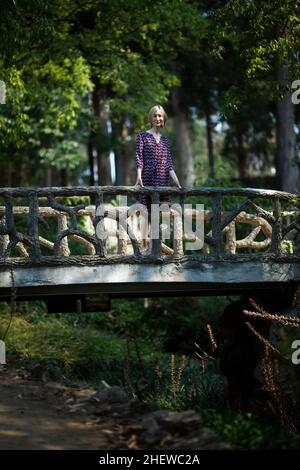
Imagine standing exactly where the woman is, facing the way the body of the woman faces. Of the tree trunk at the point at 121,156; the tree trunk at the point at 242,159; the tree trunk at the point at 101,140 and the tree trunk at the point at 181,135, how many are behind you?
4

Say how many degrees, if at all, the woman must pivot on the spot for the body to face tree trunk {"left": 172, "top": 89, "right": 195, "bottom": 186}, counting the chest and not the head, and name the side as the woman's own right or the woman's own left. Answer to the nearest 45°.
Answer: approximately 180°

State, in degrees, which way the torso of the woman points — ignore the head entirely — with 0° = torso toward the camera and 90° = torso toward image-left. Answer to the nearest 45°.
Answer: approximately 0°

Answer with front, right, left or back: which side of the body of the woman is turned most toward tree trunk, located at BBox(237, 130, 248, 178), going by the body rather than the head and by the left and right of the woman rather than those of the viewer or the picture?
back

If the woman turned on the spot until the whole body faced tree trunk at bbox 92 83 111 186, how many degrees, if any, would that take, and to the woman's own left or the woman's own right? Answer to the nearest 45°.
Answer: approximately 180°

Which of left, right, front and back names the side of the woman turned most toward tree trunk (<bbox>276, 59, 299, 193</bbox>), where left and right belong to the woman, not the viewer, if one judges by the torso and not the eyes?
back

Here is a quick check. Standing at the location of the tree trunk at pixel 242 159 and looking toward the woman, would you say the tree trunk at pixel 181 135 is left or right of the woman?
right

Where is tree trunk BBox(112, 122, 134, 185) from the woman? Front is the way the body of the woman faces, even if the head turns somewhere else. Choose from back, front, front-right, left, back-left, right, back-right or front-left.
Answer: back

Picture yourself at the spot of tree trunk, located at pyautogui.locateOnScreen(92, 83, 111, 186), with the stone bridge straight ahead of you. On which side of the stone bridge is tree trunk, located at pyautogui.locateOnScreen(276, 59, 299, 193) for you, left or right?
left
